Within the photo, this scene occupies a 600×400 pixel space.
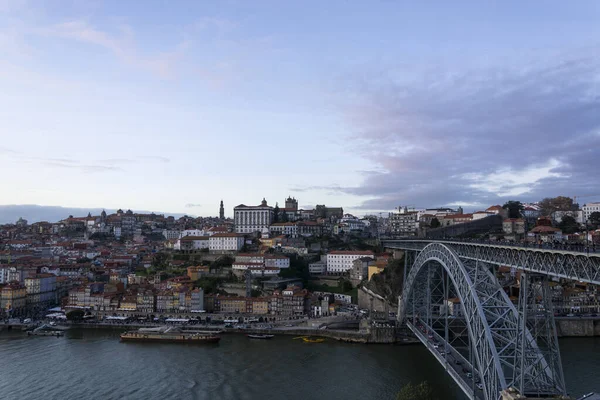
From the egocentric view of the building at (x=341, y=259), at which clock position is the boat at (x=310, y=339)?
The boat is roughly at 12 o'clock from the building.

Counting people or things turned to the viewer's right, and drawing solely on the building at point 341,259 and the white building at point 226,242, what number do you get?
0

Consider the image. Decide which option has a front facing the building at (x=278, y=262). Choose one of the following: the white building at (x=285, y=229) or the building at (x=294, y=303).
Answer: the white building

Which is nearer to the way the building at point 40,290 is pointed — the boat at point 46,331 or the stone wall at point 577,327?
the boat

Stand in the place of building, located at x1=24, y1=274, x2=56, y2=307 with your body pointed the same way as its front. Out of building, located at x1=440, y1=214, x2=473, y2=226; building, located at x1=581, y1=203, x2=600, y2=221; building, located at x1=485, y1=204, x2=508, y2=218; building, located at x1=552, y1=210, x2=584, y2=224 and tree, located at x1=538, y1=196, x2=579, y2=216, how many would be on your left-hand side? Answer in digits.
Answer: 5

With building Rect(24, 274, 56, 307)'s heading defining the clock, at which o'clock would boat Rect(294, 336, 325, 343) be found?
The boat is roughly at 11 o'clock from the building.

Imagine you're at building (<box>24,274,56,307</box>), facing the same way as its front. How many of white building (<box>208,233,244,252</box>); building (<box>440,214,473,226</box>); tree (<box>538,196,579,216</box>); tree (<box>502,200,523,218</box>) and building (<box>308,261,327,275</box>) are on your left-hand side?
5

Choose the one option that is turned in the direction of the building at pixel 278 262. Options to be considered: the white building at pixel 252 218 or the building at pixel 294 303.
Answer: the white building

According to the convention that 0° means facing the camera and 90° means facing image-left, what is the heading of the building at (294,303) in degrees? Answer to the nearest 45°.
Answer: approximately 0°

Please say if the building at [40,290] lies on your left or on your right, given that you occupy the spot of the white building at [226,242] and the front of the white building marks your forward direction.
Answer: on your right

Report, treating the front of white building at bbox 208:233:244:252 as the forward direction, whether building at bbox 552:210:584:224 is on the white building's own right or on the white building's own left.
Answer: on the white building's own left
